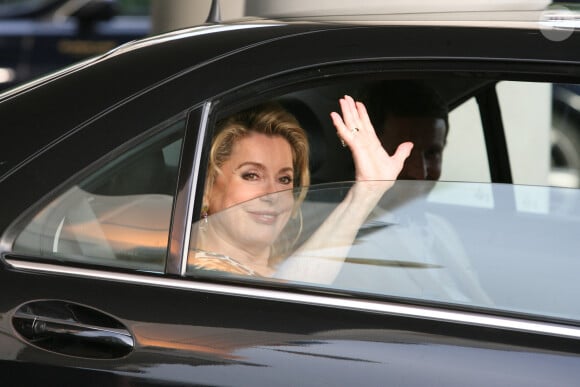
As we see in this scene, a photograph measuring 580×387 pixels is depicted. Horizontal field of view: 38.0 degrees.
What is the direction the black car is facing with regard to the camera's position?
facing to the right of the viewer

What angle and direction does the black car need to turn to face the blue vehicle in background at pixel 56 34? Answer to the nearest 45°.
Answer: approximately 90° to its left
